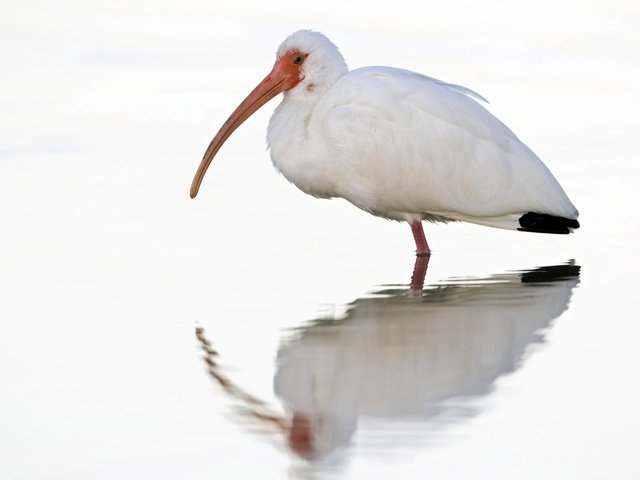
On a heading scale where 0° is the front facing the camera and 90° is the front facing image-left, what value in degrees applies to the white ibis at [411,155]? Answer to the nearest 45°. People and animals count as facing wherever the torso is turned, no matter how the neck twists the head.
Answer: approximately 90°
